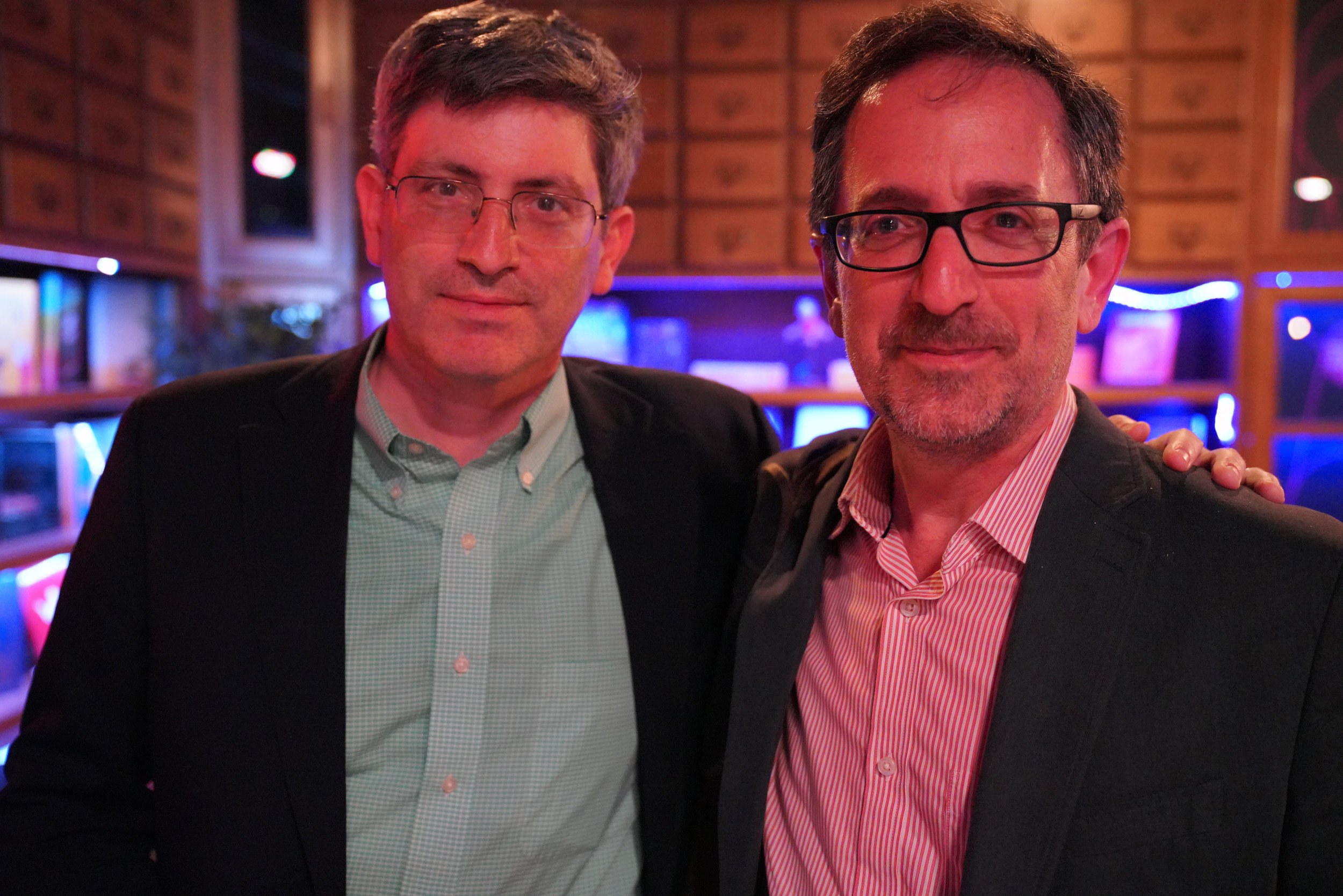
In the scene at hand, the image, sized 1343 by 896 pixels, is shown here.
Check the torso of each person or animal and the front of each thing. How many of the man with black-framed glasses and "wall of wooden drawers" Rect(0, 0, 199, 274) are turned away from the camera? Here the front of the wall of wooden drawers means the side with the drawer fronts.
0

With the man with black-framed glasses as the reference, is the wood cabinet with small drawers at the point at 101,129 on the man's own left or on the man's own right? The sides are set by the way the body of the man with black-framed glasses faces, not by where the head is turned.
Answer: on the man's own right

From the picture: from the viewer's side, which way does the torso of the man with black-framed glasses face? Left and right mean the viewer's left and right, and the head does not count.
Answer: facing the viewer and to the left of the viewer

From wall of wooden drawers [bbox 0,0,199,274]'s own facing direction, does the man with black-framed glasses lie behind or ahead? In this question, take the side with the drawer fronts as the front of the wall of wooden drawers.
ahead
